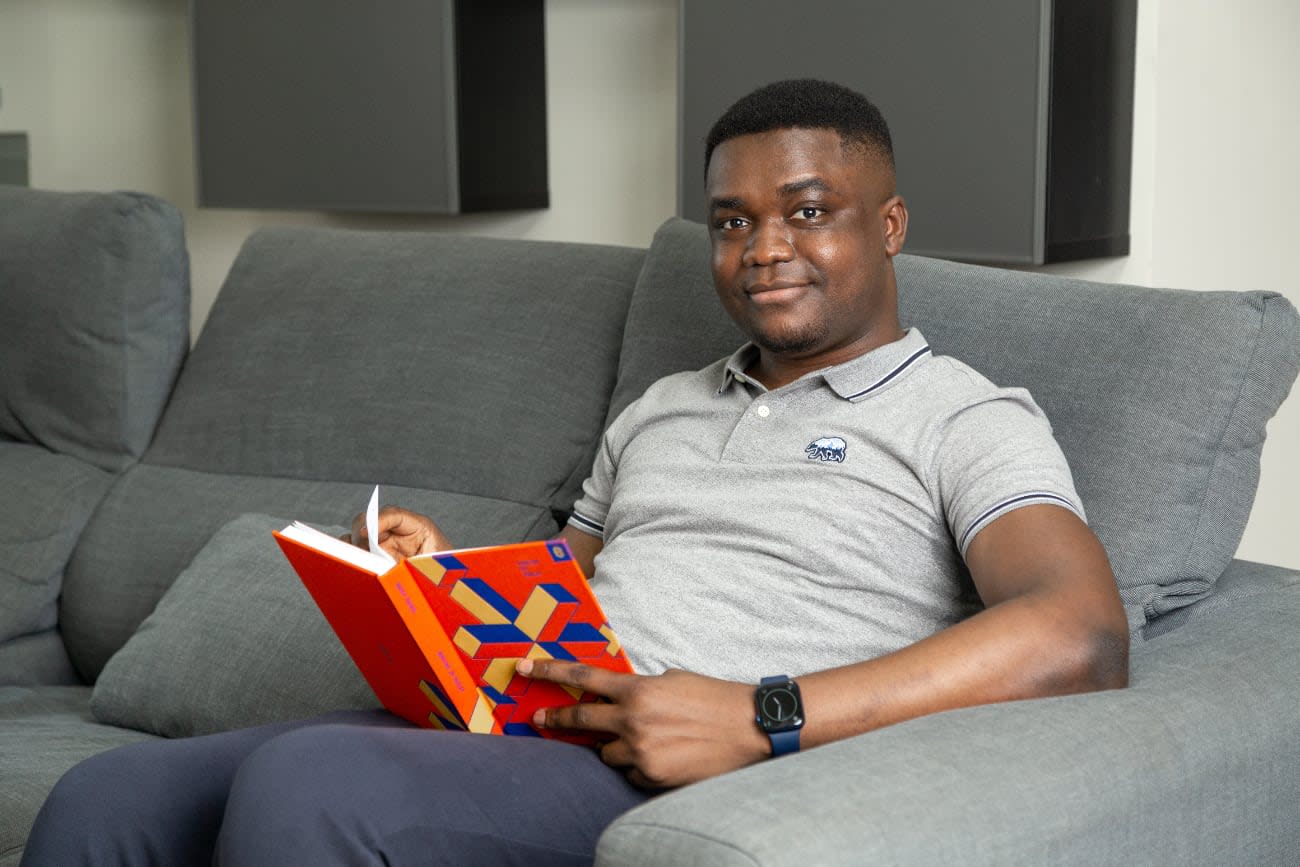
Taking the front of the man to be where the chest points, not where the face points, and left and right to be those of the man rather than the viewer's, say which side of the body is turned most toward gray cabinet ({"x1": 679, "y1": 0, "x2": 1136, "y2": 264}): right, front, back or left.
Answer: back

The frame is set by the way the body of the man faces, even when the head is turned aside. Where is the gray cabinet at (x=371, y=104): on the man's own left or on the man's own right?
on the man's own right

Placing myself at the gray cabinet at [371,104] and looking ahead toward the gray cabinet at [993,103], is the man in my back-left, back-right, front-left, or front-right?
front-right

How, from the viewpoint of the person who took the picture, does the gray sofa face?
facing the viewer and to the left of the viewer

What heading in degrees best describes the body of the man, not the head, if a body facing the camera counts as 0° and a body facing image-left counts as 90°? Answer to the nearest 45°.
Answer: approximately 45°
